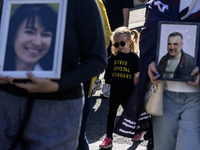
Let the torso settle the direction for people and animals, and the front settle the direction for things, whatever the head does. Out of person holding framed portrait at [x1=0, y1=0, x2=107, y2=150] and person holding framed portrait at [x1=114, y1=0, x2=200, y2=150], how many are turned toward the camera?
2

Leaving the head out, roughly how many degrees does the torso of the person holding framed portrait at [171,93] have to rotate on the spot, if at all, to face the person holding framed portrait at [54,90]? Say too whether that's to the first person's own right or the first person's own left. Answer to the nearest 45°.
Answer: approximately 45° to the first person's own right

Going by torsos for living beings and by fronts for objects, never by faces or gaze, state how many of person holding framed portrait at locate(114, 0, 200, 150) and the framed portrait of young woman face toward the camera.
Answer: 2

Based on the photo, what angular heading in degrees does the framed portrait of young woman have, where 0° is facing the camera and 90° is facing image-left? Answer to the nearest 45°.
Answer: approximately 0°

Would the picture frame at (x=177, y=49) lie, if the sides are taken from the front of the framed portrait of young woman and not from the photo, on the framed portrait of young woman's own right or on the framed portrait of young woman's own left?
on the framed portrait of young woman's own left

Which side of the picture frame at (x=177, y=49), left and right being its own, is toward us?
front

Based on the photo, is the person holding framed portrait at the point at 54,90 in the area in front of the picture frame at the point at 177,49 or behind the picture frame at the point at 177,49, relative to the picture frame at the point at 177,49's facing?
in front

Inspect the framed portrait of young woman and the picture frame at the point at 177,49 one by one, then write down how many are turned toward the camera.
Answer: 2

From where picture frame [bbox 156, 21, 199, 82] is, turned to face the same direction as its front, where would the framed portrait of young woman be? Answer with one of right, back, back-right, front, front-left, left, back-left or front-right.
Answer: front-right
